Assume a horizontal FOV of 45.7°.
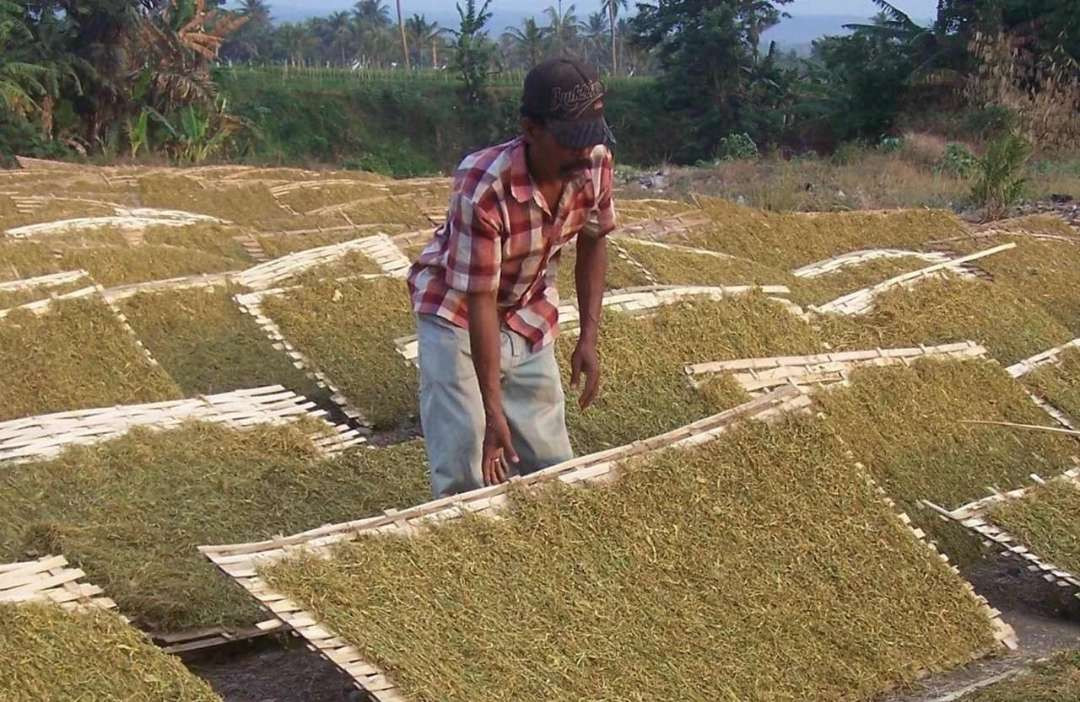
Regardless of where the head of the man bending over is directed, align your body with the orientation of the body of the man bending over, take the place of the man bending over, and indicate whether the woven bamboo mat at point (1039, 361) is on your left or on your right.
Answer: on your left

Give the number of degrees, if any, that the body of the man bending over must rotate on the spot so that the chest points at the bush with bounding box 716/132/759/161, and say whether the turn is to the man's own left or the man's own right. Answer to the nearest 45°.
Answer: approximately 135° to the man's own left

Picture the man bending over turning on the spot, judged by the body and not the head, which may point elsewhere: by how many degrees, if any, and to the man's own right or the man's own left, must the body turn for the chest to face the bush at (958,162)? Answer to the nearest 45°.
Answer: approximately 90° to the man's own left

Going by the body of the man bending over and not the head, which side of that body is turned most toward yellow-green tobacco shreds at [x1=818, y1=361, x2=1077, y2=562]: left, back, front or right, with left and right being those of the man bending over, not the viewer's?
left

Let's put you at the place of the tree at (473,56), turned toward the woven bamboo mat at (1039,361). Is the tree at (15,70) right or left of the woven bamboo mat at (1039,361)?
right

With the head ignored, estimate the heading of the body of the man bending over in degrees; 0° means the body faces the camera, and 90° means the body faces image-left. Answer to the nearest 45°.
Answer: approximately 315°

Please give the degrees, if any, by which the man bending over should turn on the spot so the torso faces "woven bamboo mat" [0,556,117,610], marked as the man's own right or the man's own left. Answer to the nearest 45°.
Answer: approximately 135° to the man's own right

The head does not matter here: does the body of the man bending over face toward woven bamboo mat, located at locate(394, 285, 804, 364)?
no

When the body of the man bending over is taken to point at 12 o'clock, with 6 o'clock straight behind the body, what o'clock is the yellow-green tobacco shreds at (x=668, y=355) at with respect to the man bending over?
The yellow-green tobacco shreds is roughly at 8 o'clock from the man bending over.

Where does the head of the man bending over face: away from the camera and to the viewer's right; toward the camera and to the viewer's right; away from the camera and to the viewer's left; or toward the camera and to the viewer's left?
toward the camera and to the viewer's right

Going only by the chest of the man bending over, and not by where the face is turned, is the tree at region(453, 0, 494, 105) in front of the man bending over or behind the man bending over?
behind

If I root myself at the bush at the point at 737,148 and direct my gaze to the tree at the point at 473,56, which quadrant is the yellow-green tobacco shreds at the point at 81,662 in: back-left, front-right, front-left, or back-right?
back-left

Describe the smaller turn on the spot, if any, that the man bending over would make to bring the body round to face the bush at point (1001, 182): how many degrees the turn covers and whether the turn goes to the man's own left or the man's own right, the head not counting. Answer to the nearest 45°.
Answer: approximately 90° to the man's own left

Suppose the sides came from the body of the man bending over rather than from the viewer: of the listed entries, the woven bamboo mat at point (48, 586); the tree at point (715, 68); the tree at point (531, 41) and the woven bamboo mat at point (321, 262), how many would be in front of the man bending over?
0

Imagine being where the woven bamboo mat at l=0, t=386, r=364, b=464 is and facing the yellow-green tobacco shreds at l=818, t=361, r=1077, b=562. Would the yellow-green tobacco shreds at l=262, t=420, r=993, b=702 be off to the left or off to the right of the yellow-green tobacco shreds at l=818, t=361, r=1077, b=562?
right
